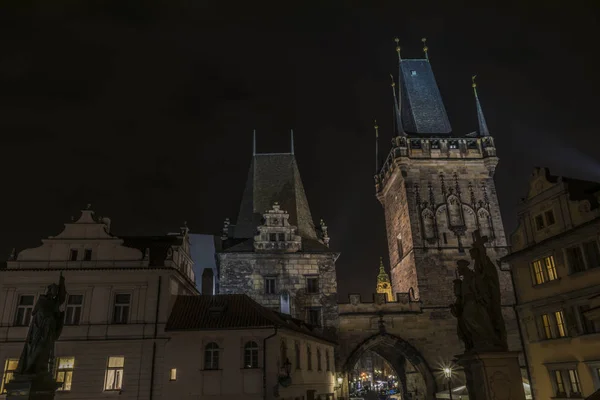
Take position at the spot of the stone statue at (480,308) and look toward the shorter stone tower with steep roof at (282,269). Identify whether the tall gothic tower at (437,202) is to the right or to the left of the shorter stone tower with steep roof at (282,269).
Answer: right

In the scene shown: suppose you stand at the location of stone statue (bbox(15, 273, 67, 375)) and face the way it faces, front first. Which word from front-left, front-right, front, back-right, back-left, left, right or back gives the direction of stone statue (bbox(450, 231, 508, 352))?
front-right

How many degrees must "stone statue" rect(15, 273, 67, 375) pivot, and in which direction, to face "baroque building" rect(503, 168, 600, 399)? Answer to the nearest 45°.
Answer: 0° — it already faces it

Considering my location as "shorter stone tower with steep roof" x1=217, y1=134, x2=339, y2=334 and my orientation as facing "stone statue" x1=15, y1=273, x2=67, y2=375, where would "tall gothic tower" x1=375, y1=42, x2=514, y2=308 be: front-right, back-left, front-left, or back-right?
back-left

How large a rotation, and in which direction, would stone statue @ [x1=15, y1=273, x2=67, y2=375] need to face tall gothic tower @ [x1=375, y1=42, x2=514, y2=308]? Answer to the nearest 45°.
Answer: approximately 45° to its left

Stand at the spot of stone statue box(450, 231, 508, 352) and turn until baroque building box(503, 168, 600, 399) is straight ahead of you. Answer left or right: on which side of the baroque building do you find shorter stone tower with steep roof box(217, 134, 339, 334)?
left

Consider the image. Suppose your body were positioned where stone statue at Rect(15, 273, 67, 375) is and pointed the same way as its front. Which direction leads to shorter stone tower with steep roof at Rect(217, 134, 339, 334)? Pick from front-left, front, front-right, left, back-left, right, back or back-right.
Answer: front-left

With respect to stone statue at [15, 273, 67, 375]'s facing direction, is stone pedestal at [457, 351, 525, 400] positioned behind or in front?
in front

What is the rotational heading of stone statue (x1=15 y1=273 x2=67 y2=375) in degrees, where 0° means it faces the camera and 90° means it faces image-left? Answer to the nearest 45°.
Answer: approximately 270°
